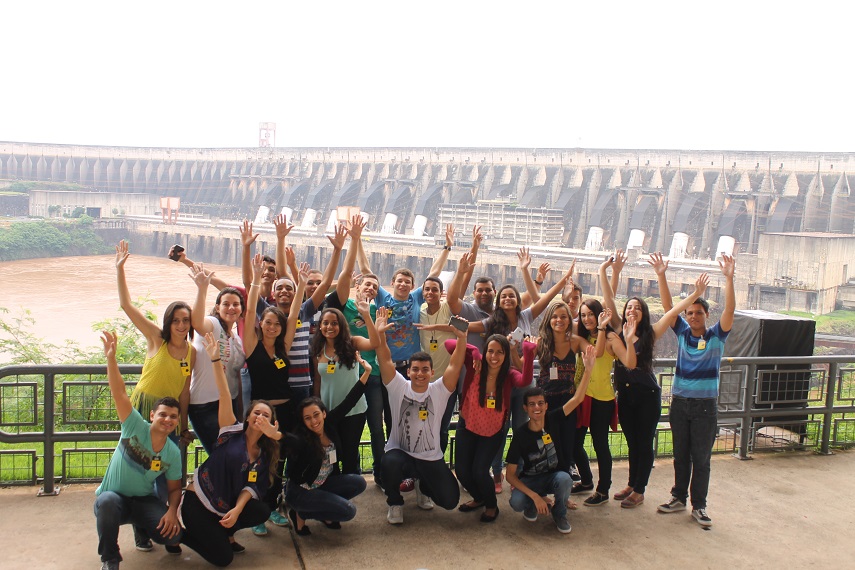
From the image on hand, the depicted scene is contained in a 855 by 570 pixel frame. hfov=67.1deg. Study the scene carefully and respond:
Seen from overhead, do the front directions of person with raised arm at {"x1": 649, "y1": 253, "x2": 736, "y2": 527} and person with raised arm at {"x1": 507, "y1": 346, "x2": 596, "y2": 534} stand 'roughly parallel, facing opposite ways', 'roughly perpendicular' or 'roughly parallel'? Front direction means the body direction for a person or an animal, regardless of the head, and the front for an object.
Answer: roughly parallel

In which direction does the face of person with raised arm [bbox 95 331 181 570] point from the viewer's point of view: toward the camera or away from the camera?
toward the camera

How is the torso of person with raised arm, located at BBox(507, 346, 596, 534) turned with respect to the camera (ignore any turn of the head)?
toward the camera

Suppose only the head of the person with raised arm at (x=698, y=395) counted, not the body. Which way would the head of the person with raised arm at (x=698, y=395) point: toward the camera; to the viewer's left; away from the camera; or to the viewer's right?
toward the camera

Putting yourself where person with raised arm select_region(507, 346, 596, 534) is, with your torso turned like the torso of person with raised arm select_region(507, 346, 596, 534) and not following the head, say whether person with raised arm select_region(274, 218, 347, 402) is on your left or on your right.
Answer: on your right

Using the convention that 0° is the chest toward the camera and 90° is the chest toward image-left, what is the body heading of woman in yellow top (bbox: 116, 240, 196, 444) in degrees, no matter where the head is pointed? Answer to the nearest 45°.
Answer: approximately 315°

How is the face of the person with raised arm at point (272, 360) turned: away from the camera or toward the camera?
toward the camera

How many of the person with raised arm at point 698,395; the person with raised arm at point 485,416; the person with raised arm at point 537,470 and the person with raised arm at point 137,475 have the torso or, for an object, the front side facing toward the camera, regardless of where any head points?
4

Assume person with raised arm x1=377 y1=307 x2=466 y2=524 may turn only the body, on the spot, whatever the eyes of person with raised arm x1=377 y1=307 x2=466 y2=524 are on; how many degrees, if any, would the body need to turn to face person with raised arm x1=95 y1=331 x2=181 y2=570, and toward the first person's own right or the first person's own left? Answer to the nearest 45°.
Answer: approximately 45° to the first person's own right
